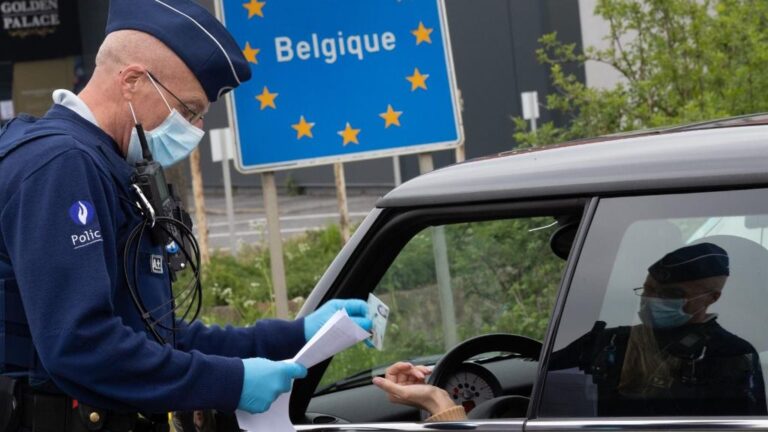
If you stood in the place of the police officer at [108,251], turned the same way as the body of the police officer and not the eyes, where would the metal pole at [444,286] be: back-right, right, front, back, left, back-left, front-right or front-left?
front-left

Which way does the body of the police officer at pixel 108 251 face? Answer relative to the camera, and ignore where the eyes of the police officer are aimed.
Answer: to the viewer's right

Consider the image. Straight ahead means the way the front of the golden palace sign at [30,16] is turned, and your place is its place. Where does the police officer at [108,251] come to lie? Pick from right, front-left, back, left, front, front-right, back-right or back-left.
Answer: front

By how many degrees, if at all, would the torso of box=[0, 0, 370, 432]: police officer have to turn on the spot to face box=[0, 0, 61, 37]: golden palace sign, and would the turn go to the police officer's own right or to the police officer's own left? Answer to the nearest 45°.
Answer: approximately 90° to the police officer's own left

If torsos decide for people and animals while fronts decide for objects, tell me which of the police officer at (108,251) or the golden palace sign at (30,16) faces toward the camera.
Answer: the golden palace sign

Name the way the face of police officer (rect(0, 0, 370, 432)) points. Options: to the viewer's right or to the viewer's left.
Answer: to the viewer's right

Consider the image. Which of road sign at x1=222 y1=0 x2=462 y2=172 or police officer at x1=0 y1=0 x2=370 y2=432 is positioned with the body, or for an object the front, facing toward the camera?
the road sign

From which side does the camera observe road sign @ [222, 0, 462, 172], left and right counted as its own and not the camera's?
front

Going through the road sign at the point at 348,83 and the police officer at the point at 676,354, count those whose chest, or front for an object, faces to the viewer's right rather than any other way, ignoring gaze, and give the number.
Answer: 0

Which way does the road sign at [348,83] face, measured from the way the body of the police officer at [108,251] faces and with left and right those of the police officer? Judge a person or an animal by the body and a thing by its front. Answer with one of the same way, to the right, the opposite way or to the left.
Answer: to the right

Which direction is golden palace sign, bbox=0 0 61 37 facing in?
toward the camera

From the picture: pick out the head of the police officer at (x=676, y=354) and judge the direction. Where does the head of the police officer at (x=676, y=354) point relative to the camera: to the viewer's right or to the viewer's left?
to the viewer's left

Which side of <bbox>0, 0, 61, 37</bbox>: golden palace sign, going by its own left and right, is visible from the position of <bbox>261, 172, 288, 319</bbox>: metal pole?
front
